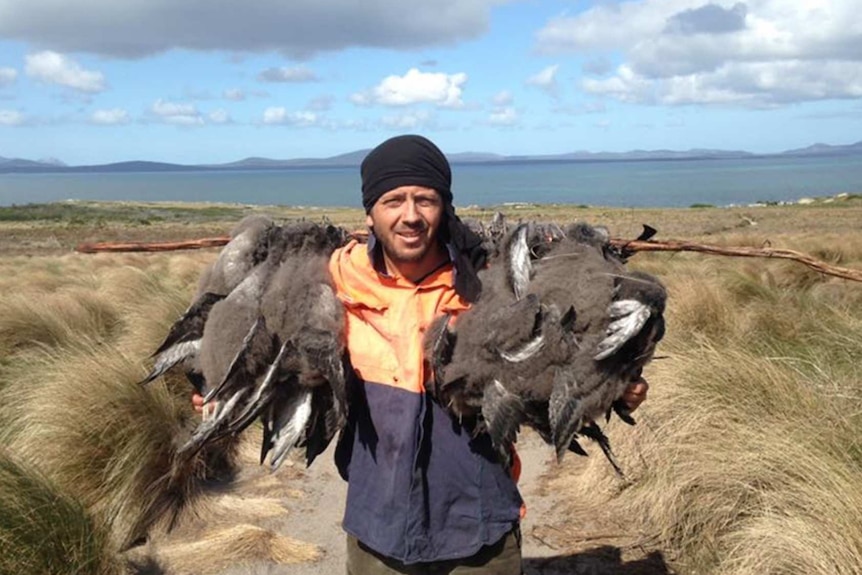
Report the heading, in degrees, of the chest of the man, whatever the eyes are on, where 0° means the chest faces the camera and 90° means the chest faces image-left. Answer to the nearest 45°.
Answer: approximately 0°

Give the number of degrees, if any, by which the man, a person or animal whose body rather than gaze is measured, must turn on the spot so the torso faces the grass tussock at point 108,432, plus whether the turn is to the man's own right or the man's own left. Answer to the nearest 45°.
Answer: approximately 135° to the man's own right
